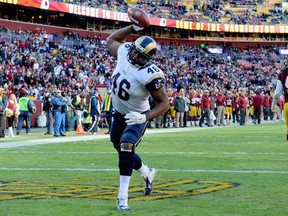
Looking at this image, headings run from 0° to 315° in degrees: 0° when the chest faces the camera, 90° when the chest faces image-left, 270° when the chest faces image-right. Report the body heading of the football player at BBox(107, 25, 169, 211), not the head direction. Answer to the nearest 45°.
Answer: approximately 45°

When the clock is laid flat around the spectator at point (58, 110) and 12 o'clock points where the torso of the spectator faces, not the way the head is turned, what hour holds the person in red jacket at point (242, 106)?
The person in red jacket is roughly at 9 o'clock from the spectator.

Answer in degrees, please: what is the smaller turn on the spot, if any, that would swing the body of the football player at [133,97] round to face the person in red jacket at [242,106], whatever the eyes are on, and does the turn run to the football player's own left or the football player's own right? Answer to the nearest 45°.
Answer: approximately 135° to the football player's own right

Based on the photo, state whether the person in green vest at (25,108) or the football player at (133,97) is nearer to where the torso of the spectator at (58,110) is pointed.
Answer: the football player

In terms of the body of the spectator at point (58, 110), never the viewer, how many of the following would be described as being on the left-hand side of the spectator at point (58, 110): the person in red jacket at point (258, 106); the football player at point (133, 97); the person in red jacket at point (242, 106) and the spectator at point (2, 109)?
2

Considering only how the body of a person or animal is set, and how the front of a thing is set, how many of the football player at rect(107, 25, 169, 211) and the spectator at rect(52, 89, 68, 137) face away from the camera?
0

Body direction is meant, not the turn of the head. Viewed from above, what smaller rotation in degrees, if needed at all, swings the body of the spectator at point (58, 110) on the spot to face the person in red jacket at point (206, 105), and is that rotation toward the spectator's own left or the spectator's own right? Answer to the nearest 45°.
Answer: approximately 90° to the spectator's own left

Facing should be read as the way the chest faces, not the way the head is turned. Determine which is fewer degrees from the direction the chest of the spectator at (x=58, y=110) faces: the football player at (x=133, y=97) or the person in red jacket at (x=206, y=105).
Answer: the football player

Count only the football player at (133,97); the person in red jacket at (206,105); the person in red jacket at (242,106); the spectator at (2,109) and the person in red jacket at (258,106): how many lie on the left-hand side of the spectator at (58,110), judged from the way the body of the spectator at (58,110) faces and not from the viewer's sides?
3

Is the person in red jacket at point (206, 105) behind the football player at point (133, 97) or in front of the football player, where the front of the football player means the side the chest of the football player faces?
behind

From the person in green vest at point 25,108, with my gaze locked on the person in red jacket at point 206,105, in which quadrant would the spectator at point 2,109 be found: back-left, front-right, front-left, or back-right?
back-right

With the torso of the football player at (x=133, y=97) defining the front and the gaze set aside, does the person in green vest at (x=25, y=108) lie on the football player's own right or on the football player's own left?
on the football player's own right
